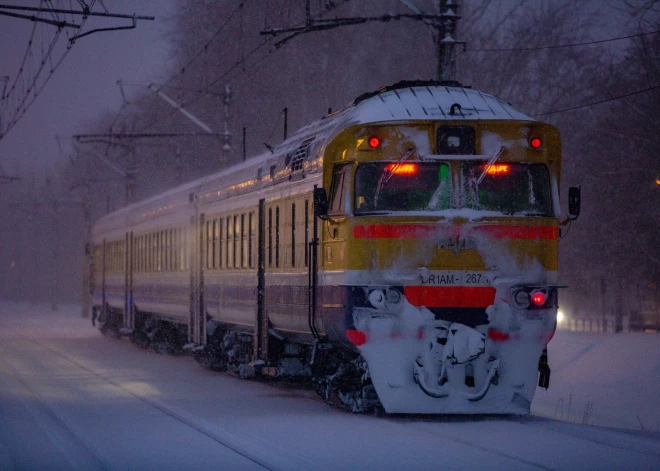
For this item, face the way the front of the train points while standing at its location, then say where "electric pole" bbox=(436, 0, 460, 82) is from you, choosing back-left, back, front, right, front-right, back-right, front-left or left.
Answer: back-left

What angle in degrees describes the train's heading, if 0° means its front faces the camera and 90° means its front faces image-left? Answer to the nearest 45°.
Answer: approximately 315°
